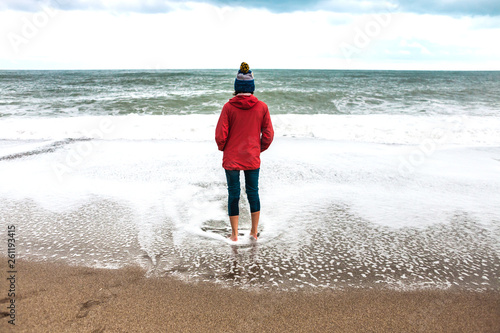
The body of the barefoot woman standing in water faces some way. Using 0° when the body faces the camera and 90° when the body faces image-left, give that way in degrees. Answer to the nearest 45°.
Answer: approximately 180°

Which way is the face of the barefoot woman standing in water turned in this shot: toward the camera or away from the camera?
away from the camera
